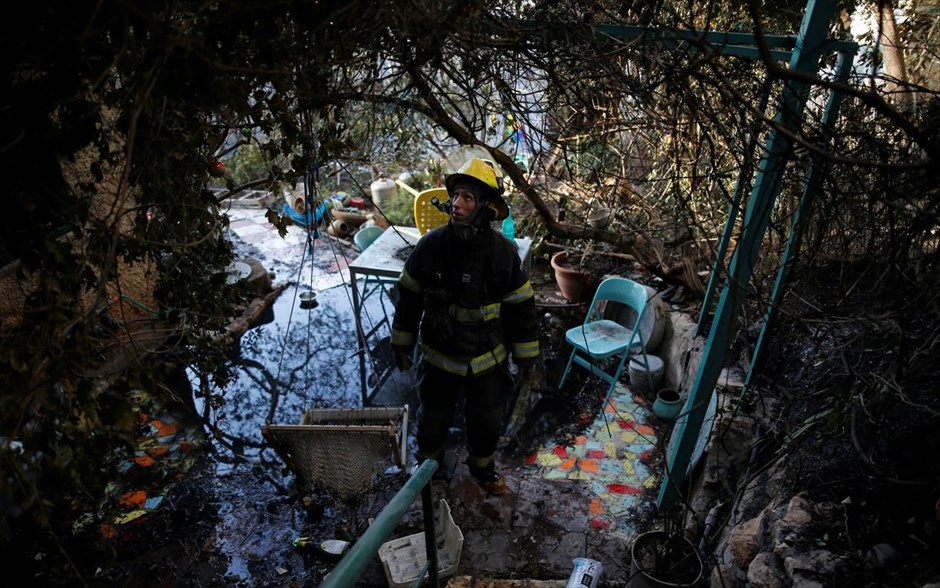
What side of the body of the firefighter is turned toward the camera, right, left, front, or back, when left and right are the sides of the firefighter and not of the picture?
front

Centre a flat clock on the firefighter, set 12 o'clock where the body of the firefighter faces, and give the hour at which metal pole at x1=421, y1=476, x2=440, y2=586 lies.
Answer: The metal pole is roughly at 12 o'clock from the firefighter.

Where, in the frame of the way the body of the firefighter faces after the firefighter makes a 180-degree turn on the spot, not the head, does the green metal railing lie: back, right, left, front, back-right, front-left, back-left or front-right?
back

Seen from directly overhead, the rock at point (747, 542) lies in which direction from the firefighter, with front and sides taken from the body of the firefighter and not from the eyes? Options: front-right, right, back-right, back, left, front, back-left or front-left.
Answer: front-left

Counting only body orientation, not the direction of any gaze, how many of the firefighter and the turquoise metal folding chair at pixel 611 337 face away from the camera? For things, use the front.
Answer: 0

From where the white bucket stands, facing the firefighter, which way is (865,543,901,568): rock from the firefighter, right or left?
left

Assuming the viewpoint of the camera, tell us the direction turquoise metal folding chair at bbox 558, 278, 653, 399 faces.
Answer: facing the viewer and to the left of the viewer

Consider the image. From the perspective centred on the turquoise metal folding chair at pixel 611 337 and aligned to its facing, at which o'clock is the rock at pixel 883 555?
The rock is roughly at 10 o'clock from the turquoise metal folding chair.

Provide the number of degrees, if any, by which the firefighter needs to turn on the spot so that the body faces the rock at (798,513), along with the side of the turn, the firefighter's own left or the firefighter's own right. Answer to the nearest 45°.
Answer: approximately 45° to the firefighter's own left

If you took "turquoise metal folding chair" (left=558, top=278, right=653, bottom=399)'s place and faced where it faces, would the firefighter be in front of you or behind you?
in front
